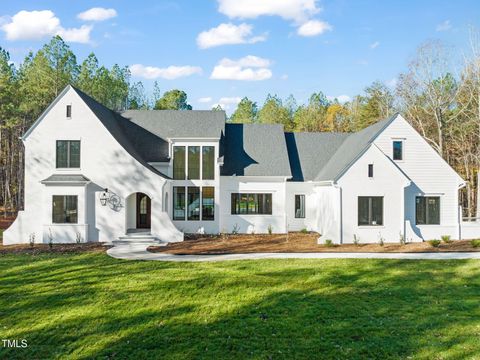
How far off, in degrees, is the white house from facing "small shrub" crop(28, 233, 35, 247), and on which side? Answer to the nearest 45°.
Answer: approximately 90° to its right

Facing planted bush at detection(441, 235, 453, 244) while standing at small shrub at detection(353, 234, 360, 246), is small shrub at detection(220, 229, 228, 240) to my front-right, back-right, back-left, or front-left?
back-left

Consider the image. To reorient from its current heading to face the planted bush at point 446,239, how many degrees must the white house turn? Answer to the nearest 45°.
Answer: approximately 90° to its left

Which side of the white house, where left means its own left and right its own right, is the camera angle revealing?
front

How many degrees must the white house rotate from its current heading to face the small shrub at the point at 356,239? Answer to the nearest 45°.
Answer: approximately 90° to its left
